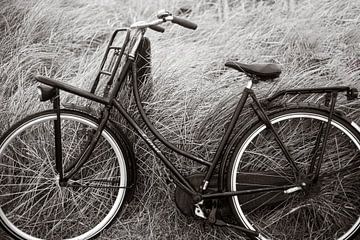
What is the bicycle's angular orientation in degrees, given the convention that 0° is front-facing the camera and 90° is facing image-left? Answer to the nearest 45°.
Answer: approximately 90°
